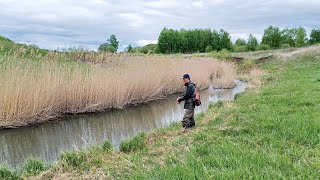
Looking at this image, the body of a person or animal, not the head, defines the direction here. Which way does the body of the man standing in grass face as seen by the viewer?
to the viewer's left

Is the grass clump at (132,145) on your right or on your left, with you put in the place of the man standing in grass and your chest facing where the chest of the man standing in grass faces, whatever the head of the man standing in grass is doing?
on your left

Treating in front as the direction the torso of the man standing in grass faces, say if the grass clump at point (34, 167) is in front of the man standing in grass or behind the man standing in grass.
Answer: in front

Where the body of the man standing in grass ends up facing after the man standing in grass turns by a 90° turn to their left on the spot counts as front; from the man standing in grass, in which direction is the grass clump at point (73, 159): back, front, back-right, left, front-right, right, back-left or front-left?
front-right

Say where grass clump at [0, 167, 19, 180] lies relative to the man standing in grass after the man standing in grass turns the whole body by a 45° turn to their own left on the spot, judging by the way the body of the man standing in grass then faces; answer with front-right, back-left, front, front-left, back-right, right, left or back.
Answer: front
